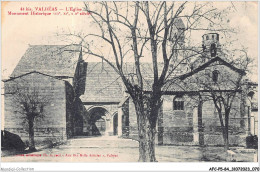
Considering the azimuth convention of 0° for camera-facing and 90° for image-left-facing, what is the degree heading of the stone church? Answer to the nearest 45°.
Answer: approximately 0°
